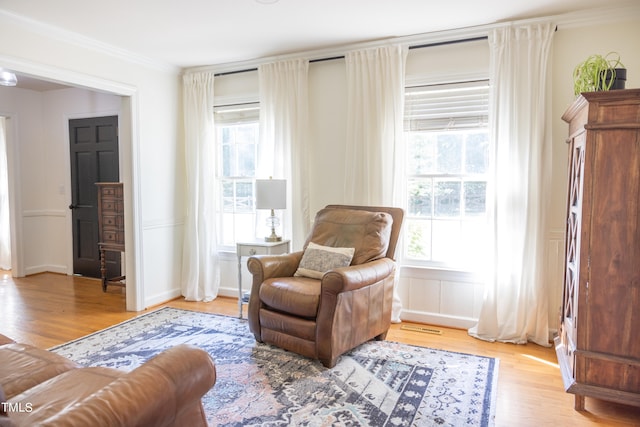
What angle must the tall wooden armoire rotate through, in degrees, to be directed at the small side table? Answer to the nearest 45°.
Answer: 0° — it already faces it

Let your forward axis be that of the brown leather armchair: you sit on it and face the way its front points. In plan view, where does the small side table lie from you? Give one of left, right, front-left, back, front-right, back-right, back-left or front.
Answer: right

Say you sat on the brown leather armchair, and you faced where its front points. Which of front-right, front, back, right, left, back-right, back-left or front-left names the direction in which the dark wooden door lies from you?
right

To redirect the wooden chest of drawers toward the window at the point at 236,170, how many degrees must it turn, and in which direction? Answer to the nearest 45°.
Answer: approximately 45° to its left

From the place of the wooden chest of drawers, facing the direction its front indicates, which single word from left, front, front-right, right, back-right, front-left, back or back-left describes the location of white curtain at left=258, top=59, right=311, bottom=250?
front-left

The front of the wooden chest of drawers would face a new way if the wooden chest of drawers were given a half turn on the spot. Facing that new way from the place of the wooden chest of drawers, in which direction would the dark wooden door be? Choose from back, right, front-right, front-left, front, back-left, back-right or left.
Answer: front

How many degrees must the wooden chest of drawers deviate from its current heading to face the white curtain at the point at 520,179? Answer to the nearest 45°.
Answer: approximately 45° to its left

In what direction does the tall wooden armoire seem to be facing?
to the viewer's left

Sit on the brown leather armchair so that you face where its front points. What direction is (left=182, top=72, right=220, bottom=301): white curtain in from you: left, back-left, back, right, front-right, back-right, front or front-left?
right

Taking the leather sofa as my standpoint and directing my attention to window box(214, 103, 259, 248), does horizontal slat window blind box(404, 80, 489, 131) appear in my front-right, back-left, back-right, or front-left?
front-right

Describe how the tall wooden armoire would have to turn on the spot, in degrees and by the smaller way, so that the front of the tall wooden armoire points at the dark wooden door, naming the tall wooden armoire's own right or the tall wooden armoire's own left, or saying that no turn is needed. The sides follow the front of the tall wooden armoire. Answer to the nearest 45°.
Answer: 0° — it already faces it

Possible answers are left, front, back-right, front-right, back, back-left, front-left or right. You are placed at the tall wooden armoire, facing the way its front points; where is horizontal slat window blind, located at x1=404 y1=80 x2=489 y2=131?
front-right

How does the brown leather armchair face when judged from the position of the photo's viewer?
facing the viewer and to the left of the viewer

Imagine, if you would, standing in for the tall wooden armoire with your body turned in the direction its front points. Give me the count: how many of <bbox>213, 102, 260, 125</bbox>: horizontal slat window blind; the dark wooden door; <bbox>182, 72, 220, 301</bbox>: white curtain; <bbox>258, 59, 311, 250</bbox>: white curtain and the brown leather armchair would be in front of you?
5

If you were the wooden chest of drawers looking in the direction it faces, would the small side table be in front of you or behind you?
in front

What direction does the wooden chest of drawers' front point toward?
toward the camera
